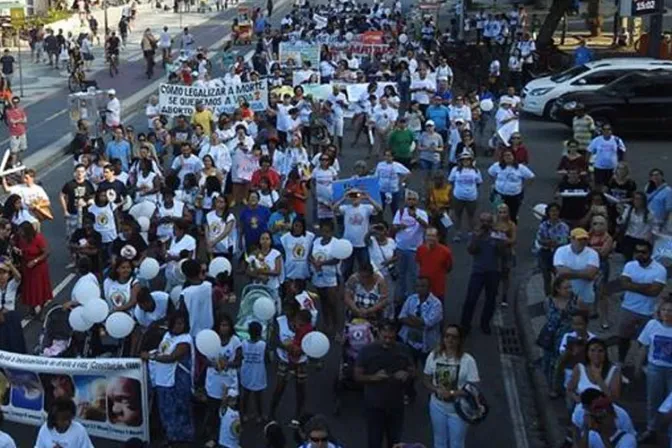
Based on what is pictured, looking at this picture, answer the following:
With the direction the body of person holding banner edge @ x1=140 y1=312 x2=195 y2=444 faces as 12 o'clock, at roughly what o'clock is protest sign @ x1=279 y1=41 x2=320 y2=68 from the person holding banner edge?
The protest sign is roughly at 5 o'clock from the person holding banner edge.

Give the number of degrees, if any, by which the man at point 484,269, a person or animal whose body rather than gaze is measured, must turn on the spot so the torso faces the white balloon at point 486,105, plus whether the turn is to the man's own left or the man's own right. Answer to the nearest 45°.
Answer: approximately 180°

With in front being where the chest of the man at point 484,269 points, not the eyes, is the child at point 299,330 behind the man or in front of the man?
in front

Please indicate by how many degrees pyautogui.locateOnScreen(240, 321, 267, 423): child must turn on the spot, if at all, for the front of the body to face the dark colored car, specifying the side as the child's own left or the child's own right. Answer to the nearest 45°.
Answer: approximately 45° to the child's own right

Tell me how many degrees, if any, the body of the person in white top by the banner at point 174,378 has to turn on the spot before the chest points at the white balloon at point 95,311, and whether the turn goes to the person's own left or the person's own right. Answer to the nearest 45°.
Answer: approximately 90° to the person's own right

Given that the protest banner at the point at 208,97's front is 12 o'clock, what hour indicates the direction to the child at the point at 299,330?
The child is roughly at 12 o'clock from the protest banner.

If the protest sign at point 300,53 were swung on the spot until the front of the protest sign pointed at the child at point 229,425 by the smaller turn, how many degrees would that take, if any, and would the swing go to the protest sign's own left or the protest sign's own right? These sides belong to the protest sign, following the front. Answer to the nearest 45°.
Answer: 0° — it already faces them

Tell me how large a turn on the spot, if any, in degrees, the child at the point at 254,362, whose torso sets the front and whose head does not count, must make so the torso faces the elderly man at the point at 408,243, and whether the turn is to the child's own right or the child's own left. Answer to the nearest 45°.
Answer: approximately 45° to the child's own right

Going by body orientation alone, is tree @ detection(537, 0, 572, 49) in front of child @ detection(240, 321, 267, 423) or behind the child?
in front

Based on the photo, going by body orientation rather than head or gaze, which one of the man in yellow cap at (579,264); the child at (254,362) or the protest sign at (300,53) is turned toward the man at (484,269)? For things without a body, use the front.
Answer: the protest sign

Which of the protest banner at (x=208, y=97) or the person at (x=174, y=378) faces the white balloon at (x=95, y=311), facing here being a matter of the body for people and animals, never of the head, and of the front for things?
the protest banner

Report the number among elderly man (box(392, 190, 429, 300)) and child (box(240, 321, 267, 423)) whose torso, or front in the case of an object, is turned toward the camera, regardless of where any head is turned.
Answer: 1
